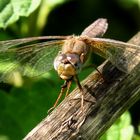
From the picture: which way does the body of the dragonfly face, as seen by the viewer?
toward the camera
